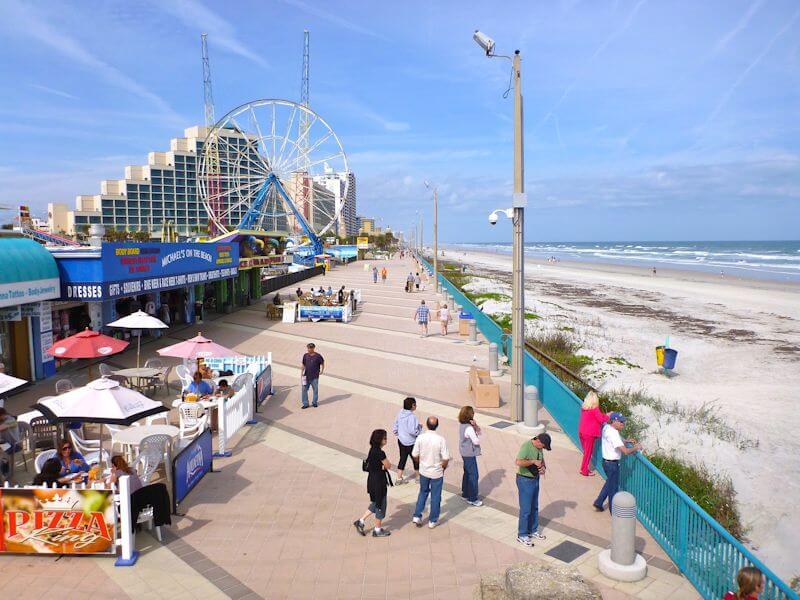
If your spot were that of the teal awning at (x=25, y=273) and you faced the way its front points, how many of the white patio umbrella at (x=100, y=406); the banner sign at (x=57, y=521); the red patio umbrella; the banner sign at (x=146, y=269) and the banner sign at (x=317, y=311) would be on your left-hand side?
2

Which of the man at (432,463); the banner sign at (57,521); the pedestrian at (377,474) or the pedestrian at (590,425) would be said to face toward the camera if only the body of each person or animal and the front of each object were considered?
the banner sign

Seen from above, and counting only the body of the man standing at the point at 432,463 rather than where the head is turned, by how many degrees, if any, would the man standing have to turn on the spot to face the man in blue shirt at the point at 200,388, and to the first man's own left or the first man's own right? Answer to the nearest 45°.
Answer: approximately 45° to the first man's own left

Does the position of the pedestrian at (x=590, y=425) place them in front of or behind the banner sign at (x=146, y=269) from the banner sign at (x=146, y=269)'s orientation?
in front

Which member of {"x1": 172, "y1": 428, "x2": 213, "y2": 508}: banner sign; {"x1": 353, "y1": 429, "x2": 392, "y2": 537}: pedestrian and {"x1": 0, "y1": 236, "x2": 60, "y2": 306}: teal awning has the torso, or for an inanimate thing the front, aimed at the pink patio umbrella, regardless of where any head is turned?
the teal awning

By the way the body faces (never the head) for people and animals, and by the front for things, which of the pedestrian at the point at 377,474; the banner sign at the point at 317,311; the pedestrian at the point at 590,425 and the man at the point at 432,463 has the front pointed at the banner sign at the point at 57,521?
the banner sign at the point at 317,311

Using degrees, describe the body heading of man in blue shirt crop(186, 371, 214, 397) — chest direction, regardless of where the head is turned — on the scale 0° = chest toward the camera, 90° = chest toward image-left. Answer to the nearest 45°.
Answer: approximately 0°

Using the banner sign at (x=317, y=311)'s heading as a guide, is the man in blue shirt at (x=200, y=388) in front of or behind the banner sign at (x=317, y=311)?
in front

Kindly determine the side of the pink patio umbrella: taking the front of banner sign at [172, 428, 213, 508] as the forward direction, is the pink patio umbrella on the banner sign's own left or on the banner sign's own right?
on the banner sign's own left

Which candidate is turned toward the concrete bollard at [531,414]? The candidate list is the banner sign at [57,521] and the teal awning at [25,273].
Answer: the teal awning

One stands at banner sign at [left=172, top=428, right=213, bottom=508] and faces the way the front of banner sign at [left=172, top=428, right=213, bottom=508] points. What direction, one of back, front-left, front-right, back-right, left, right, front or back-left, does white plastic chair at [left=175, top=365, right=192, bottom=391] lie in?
back-left
